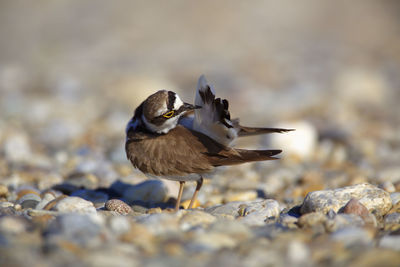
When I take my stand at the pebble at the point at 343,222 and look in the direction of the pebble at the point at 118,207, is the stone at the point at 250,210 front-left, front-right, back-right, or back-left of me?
front-right

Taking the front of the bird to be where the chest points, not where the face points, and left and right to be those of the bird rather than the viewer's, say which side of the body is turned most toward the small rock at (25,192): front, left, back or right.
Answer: front

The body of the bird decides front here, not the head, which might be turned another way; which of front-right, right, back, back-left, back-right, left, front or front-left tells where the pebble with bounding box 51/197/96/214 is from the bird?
front-left

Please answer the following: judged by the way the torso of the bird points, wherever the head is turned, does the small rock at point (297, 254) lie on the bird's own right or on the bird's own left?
on the bird's own left

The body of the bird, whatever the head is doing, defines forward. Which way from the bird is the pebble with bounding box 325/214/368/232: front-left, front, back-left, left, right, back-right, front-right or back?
back-left

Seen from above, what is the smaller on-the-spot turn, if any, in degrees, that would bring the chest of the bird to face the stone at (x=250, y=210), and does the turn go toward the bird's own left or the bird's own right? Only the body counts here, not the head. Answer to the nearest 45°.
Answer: approximately 135° to the bird's own left

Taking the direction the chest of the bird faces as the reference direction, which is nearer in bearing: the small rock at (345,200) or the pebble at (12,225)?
the pebble

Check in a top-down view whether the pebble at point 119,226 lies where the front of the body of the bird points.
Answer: no

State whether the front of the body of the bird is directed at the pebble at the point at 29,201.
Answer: yes

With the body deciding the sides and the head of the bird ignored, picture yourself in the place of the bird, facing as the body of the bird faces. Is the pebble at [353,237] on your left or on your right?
on your left

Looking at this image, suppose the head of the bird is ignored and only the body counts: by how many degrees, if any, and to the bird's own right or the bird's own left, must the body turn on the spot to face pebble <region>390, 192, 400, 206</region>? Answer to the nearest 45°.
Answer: approximately 180°

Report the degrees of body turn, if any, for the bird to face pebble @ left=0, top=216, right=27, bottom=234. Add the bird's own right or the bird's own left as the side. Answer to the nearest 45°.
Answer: approximately 45° to the bird's own left

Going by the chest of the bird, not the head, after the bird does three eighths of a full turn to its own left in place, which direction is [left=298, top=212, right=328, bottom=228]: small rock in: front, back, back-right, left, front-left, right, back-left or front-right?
front

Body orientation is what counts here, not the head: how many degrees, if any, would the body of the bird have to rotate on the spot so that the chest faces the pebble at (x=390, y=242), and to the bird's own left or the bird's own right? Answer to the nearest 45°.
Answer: approximately 135° to the bird's own left

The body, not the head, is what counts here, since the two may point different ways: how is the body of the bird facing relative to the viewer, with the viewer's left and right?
facing to the left of the viewer

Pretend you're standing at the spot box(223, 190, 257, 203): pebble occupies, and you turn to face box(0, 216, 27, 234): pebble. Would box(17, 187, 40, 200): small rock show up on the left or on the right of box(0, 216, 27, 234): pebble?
right
